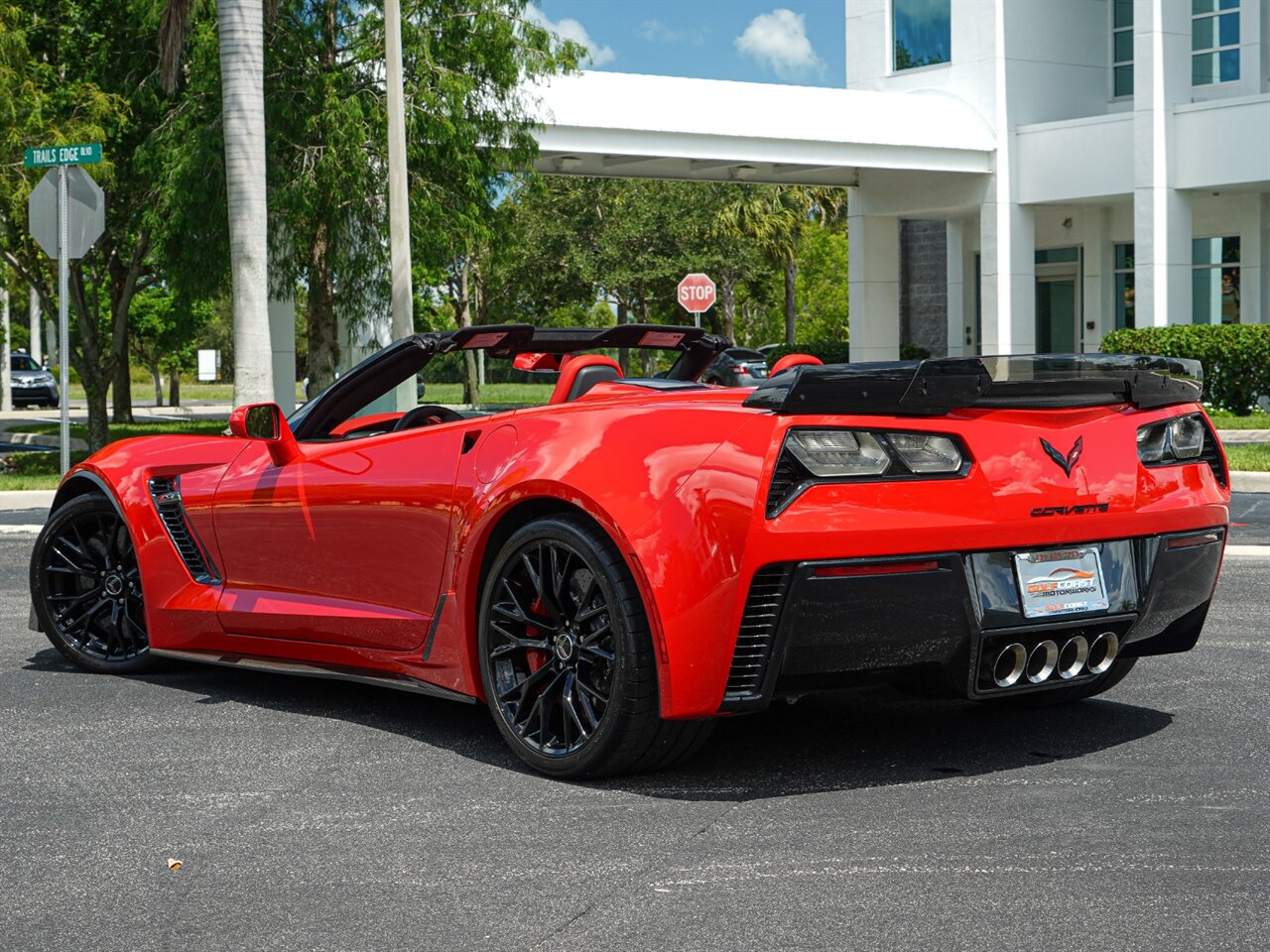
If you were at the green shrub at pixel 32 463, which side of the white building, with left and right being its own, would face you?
front

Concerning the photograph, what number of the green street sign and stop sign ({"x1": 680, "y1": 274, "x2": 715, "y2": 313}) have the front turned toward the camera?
2

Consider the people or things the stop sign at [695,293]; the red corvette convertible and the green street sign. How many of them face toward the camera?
2

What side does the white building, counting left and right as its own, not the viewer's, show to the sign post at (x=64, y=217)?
front

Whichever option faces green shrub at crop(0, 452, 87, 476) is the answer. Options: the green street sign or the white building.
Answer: the white building

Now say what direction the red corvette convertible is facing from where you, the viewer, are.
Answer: facing away from the viewer and to the left of the viewer

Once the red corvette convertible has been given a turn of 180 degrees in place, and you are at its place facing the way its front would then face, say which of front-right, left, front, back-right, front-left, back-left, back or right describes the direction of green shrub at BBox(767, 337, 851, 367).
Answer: back-left

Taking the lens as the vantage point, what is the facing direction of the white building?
facing the viewer and to the left of the viewer
